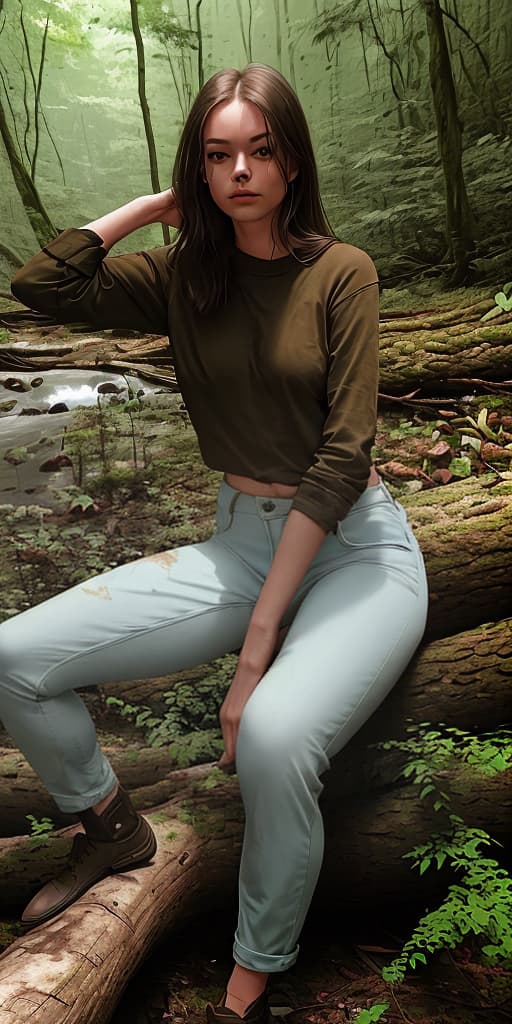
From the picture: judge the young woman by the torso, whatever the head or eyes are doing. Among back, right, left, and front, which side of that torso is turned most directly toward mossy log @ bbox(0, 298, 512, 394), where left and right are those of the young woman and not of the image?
back

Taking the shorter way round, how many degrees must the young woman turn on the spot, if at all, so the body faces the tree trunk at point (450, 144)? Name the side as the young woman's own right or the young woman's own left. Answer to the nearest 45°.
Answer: approximately 180°

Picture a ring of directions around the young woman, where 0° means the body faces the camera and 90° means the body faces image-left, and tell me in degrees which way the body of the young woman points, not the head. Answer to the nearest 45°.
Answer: approximately 45°
